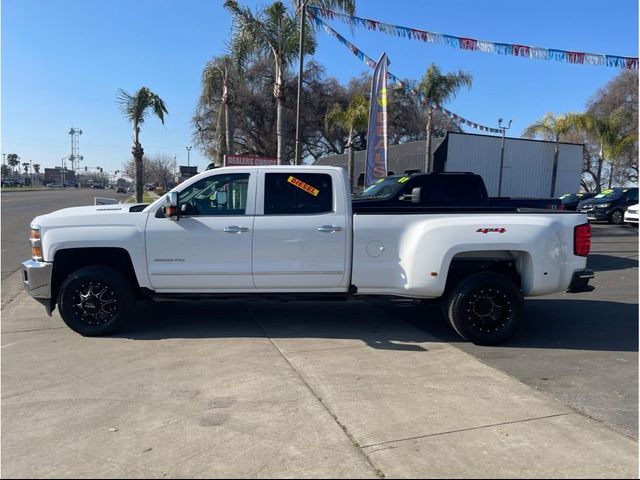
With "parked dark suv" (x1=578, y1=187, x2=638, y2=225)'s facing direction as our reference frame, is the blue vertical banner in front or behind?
in front

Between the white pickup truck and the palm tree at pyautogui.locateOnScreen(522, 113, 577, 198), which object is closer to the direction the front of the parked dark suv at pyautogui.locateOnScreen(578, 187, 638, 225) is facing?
the white pickup truck

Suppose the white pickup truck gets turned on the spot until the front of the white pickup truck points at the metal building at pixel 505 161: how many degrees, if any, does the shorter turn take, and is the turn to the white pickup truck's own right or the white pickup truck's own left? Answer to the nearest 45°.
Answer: approximately 135° to the white pickup truck's own right

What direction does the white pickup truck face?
to the viewer's left

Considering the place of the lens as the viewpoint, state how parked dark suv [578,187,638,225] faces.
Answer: facing the viewer and to the left of the viewer

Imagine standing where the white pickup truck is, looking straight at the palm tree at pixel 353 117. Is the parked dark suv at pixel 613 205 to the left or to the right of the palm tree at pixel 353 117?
right

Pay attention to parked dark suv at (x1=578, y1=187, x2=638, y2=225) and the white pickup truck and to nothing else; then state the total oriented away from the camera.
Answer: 0

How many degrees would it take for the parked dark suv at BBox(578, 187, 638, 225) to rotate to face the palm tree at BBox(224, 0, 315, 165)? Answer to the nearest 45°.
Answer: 0° — it already faces it

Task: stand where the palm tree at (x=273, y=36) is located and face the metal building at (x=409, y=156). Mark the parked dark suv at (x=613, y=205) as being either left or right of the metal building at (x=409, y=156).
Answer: right

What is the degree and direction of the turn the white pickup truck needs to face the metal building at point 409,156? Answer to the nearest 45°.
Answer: approximately 90° to its right
